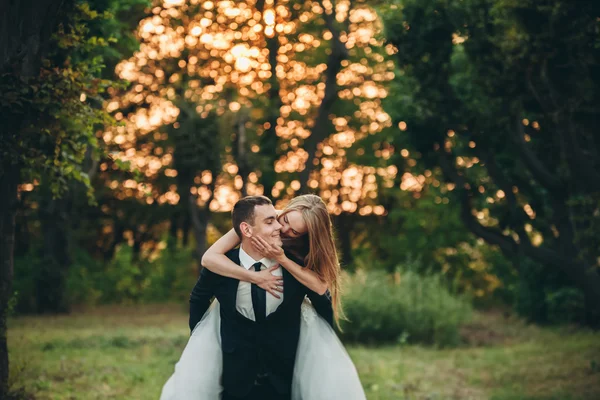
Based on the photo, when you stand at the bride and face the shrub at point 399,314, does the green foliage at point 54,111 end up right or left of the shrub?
left

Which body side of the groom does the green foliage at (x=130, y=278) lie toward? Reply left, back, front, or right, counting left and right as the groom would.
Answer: back

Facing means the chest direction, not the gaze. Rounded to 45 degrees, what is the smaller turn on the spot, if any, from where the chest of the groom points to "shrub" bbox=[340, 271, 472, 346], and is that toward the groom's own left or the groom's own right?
approximately 180°

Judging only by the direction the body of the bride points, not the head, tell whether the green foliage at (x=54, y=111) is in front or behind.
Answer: behind

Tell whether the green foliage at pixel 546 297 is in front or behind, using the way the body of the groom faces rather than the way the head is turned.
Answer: behind

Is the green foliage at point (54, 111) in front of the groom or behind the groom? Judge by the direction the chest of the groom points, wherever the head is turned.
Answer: behind
